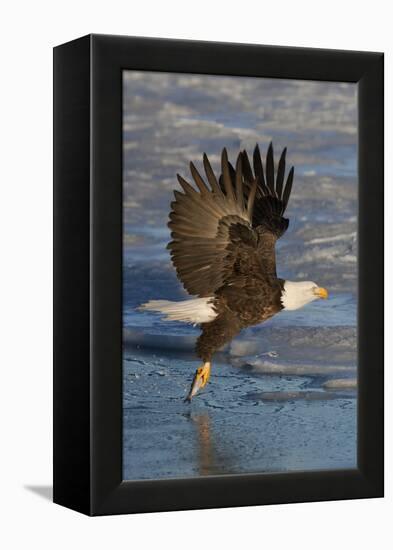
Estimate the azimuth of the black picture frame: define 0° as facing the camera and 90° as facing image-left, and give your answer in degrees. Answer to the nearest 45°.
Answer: approximately 315°
